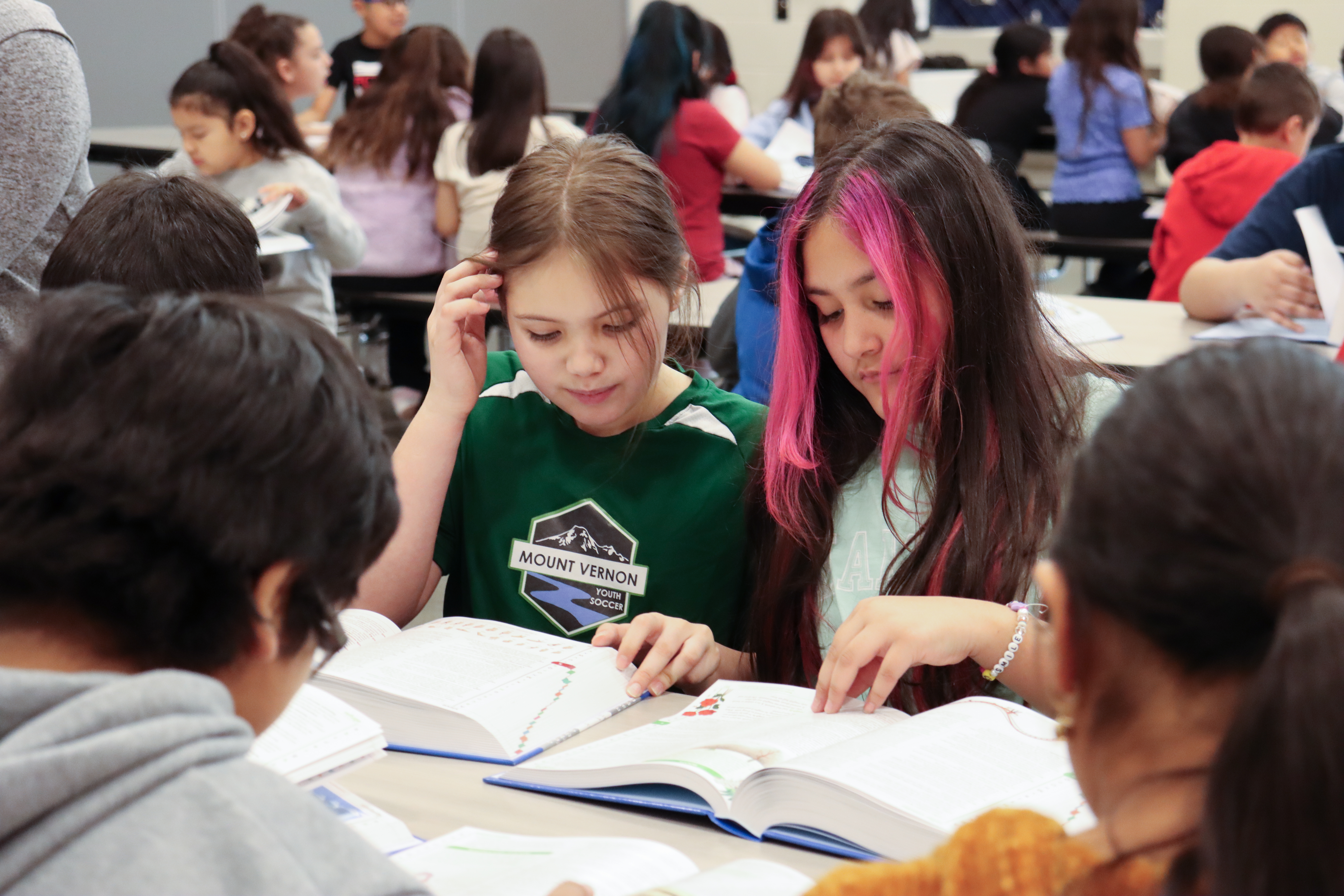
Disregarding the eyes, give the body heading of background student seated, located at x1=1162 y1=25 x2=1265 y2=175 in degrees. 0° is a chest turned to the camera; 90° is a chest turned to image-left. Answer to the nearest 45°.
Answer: approximately 225°

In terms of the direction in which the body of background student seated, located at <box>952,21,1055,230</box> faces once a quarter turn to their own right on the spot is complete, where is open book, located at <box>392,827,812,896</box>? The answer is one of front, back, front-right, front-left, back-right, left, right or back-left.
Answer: front-right

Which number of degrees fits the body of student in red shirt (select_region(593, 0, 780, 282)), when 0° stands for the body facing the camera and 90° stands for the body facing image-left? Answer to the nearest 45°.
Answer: approximately 225°

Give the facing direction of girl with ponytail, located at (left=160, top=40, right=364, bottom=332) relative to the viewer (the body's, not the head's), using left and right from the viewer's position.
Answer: facing the viewer and to the left of the viewer

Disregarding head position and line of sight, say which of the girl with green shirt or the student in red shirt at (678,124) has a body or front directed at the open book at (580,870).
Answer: the girl with green shirt

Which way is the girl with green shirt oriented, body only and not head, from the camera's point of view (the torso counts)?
toward the camera

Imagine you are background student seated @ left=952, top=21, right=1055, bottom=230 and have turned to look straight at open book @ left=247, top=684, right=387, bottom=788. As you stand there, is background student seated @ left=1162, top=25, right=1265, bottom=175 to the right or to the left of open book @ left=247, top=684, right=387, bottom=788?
left

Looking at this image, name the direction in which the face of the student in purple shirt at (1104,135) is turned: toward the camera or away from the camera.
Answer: away from the camera

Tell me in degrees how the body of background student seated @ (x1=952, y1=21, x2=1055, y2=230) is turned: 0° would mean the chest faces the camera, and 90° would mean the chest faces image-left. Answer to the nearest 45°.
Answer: approximately 225°

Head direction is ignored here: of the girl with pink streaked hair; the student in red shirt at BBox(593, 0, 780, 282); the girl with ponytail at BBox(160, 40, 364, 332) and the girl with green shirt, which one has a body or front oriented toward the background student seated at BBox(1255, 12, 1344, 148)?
the student in red shirt

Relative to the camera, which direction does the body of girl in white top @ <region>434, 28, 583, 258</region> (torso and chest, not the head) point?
away from the camera

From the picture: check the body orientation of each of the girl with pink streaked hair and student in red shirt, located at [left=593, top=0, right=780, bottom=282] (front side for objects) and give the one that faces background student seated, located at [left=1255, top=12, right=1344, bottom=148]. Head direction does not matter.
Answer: the student in red shirt

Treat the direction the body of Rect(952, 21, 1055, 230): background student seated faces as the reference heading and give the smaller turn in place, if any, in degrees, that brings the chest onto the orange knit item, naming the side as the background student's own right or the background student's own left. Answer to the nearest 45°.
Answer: approximately 135° to the background student's own right
